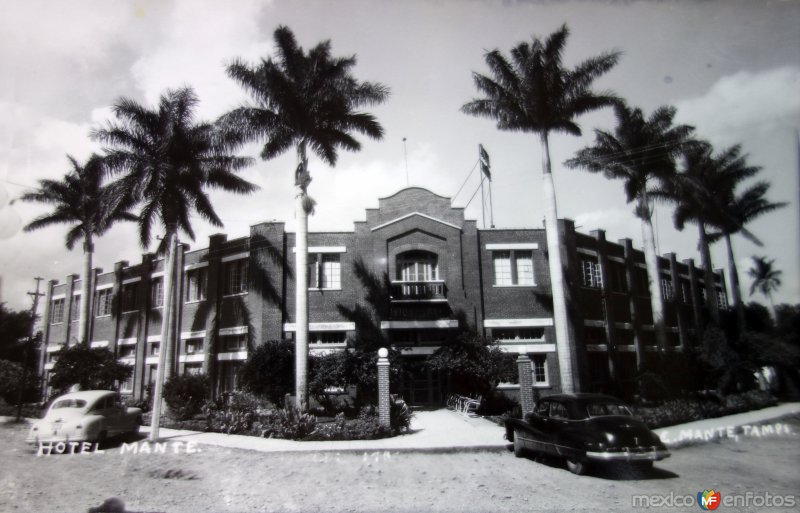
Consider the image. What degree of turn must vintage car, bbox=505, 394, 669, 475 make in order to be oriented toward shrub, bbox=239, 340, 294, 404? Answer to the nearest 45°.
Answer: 0° — it already faces it

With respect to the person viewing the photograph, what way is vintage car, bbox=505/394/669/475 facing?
facing away from the viewer and to the left of the viewer

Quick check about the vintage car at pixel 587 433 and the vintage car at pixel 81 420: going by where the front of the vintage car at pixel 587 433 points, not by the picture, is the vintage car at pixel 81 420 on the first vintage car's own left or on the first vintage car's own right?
on the first vintage car's own left
